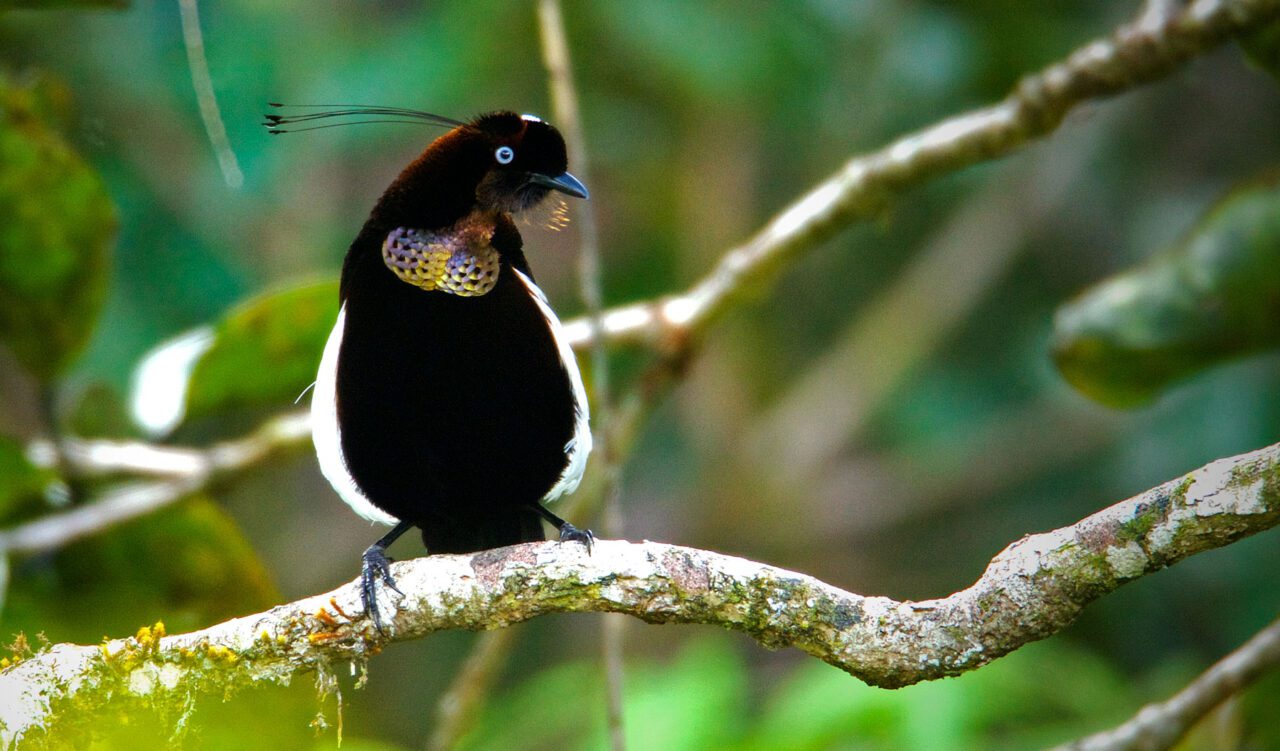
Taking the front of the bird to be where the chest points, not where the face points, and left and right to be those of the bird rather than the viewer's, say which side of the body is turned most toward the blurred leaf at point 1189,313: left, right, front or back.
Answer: left

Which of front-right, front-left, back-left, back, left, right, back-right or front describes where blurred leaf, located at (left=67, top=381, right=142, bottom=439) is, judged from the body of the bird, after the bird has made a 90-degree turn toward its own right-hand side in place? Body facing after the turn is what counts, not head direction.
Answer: front-right

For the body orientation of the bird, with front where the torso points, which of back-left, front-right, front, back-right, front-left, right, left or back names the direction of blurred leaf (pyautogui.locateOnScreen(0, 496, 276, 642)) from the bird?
back-right

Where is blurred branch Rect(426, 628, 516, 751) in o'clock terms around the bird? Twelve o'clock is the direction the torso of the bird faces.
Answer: The blurred branch is roughly at 6 o'clock from the bird.

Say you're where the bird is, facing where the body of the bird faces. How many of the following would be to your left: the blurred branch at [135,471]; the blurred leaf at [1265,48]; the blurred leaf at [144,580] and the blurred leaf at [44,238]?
1

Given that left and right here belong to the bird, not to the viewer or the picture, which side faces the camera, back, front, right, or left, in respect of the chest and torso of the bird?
front
